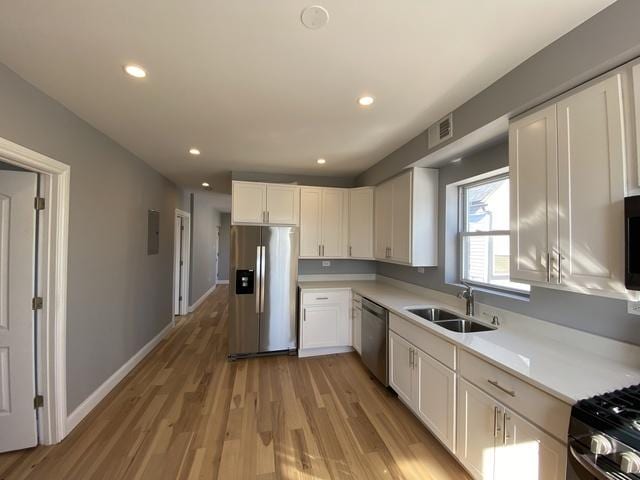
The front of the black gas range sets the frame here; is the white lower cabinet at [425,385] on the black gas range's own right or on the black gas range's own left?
on the black gas range's own right

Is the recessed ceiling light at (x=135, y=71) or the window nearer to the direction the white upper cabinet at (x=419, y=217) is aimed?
the recessed ceiling light

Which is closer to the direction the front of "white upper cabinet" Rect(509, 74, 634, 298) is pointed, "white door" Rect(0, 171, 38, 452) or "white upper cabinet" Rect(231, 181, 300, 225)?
the white door

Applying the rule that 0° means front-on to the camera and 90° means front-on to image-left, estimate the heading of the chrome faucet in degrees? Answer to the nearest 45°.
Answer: approximately 45°

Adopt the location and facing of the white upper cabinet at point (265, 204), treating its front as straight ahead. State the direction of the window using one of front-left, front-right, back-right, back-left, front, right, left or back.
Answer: front-left

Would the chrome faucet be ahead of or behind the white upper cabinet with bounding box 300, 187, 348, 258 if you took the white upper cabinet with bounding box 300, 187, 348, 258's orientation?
ahead

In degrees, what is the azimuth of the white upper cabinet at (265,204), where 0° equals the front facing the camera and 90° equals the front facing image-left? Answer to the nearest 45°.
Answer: approximately 0°

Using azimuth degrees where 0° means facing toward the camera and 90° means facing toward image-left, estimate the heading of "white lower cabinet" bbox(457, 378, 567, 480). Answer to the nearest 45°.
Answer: approximately 45°

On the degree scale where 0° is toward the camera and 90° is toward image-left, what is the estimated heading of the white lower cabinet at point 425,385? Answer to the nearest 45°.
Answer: approximately 45°

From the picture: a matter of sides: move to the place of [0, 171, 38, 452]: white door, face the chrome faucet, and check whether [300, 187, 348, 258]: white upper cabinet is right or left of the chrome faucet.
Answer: left

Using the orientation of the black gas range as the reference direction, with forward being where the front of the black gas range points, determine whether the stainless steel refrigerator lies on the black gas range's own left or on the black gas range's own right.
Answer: on the black gas range's own right
